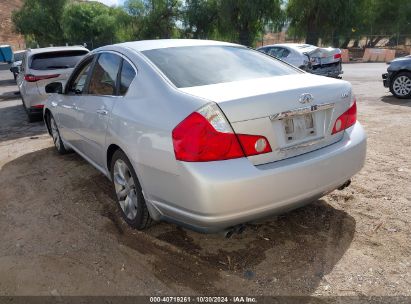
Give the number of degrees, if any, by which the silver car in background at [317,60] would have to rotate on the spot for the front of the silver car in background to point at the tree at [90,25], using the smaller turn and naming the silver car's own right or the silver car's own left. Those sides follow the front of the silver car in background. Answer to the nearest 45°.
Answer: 0° — it already faces it

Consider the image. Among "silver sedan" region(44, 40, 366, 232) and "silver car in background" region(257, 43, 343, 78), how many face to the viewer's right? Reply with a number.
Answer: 0

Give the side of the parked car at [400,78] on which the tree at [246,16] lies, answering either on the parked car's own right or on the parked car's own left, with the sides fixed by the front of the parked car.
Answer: on the parked car's own right

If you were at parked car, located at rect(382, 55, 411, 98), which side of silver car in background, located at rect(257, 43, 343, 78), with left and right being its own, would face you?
back

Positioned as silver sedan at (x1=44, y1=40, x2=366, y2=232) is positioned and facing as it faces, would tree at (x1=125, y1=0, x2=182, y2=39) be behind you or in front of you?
in front

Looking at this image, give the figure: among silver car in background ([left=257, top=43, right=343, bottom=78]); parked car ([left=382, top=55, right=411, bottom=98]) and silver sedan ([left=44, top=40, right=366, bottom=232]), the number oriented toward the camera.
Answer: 0

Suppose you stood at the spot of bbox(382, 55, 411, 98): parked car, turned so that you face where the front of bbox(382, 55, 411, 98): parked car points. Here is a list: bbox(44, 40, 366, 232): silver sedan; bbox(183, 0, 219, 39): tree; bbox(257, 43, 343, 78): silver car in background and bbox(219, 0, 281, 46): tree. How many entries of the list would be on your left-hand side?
1

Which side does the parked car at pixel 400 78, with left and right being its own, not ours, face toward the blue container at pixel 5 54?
front

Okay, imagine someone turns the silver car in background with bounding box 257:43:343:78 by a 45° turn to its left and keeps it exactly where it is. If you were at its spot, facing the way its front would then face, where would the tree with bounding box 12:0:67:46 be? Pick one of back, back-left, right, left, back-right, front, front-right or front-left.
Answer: front-right

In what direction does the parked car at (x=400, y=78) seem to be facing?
to the viewer's left

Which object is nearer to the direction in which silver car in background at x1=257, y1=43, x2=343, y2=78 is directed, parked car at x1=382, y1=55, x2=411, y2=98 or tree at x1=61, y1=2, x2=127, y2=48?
the tree

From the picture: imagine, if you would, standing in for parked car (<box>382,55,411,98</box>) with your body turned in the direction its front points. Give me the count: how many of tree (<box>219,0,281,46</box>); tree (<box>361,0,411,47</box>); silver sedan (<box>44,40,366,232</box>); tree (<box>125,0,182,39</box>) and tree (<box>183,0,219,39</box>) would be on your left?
1

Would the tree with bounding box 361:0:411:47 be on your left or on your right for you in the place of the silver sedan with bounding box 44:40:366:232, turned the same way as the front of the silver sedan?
on your right

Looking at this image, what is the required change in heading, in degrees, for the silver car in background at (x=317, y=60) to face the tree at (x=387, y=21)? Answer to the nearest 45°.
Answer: approximately 45° to its right

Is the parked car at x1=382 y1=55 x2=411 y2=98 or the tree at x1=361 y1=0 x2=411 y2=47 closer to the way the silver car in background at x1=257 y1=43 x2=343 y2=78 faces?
the tree

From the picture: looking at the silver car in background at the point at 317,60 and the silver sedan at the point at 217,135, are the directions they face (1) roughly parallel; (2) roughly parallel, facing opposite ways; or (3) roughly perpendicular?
roughly parallel

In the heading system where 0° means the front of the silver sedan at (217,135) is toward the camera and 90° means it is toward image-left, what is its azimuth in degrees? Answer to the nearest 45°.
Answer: approximately 135°

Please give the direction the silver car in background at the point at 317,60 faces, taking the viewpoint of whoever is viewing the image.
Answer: facing away from the viewer and to the left of the viewer

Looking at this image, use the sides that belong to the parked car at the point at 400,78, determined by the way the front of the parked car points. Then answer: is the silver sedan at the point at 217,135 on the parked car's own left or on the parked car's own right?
on the parked car's own left
